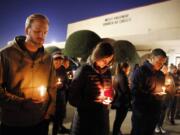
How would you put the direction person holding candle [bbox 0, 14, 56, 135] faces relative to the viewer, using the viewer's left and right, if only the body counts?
facing the viewer and to the right of the viewer

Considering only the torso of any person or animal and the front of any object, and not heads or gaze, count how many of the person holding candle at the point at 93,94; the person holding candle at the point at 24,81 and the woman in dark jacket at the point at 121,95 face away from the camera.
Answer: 0

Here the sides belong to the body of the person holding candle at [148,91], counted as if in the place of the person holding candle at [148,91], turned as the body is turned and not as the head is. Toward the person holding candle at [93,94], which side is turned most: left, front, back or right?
right

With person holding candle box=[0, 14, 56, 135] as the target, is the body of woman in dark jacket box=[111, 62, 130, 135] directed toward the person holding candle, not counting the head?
no

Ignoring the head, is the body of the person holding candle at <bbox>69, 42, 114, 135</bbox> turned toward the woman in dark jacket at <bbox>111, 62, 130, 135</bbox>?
no

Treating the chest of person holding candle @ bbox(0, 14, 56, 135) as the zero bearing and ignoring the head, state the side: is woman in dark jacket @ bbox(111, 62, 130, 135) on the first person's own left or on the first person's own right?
on the first person's own left

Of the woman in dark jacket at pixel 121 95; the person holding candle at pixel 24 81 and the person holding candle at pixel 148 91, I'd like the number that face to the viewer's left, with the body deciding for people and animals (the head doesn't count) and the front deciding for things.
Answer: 0

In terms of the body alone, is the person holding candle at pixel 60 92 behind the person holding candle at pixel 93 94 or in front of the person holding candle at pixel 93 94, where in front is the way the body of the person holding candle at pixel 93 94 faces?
behind

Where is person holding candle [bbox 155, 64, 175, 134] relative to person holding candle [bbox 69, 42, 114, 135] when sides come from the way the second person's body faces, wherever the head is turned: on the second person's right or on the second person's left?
on the second person's left

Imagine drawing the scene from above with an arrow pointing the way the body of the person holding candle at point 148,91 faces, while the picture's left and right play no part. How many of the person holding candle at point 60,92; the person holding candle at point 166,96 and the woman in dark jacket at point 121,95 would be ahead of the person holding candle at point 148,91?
0
